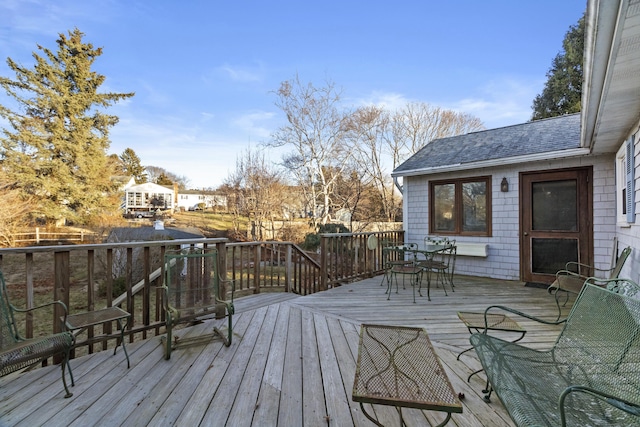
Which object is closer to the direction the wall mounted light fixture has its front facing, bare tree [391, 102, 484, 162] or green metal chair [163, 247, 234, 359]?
the green metal chair

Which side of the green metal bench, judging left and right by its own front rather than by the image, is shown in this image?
left

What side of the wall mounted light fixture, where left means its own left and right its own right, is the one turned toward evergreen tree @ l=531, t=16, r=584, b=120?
back

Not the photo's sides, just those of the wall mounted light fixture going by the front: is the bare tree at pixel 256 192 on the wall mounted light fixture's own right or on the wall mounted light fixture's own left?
on the wall mounted light fixture's own right

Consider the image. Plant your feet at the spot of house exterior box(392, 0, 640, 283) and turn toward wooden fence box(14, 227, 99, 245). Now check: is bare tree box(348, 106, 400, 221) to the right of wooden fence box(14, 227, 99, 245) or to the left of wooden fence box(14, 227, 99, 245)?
right

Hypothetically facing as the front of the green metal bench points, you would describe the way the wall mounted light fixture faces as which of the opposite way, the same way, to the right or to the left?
to the left

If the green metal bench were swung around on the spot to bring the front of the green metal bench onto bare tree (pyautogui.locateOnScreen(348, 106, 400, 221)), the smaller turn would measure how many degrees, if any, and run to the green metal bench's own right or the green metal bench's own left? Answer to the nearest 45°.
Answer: approximately 45° to the green metal bench's own right
